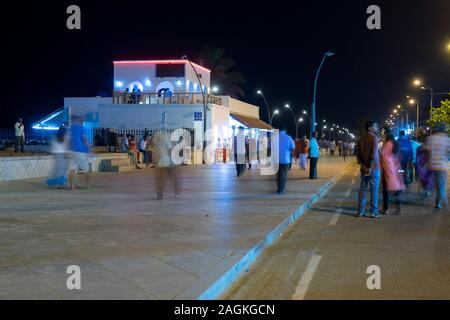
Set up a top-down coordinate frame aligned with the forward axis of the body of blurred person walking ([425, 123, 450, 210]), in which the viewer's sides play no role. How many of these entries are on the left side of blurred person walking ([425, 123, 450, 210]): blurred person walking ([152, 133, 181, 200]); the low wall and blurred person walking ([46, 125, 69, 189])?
3

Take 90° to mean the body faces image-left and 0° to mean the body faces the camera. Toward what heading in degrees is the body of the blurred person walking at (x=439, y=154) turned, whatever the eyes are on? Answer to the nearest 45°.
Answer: approximately 180°

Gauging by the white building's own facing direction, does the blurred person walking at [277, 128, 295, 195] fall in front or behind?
in front

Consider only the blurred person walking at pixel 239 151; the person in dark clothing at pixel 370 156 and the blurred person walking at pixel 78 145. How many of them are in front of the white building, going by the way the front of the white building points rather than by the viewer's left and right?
3

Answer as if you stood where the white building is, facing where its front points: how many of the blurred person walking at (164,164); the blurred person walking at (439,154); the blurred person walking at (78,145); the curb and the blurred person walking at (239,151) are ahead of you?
5

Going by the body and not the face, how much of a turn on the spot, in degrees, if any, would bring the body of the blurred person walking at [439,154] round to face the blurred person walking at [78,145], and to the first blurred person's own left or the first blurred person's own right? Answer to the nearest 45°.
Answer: approximately 90° to the first blurred person's own left

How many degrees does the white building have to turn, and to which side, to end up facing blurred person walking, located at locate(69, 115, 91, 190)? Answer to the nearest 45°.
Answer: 0° — it already faces them

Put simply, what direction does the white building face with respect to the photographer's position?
facing the viewer

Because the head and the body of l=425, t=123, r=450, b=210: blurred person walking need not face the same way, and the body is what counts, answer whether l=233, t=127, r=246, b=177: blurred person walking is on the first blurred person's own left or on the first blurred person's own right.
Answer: on the first blurred person's own left

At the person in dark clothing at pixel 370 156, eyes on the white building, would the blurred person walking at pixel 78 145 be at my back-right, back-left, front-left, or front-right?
front-left

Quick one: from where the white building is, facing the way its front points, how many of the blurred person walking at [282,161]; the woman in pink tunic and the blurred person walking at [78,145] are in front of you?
3

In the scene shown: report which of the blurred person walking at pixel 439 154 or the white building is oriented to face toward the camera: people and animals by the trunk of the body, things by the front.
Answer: the white building

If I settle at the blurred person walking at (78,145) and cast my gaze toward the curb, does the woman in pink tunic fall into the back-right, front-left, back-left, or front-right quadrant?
front-left

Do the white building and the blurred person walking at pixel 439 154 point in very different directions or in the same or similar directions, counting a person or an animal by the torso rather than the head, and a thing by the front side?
very different directions

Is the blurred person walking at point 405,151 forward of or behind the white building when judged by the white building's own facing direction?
forward
